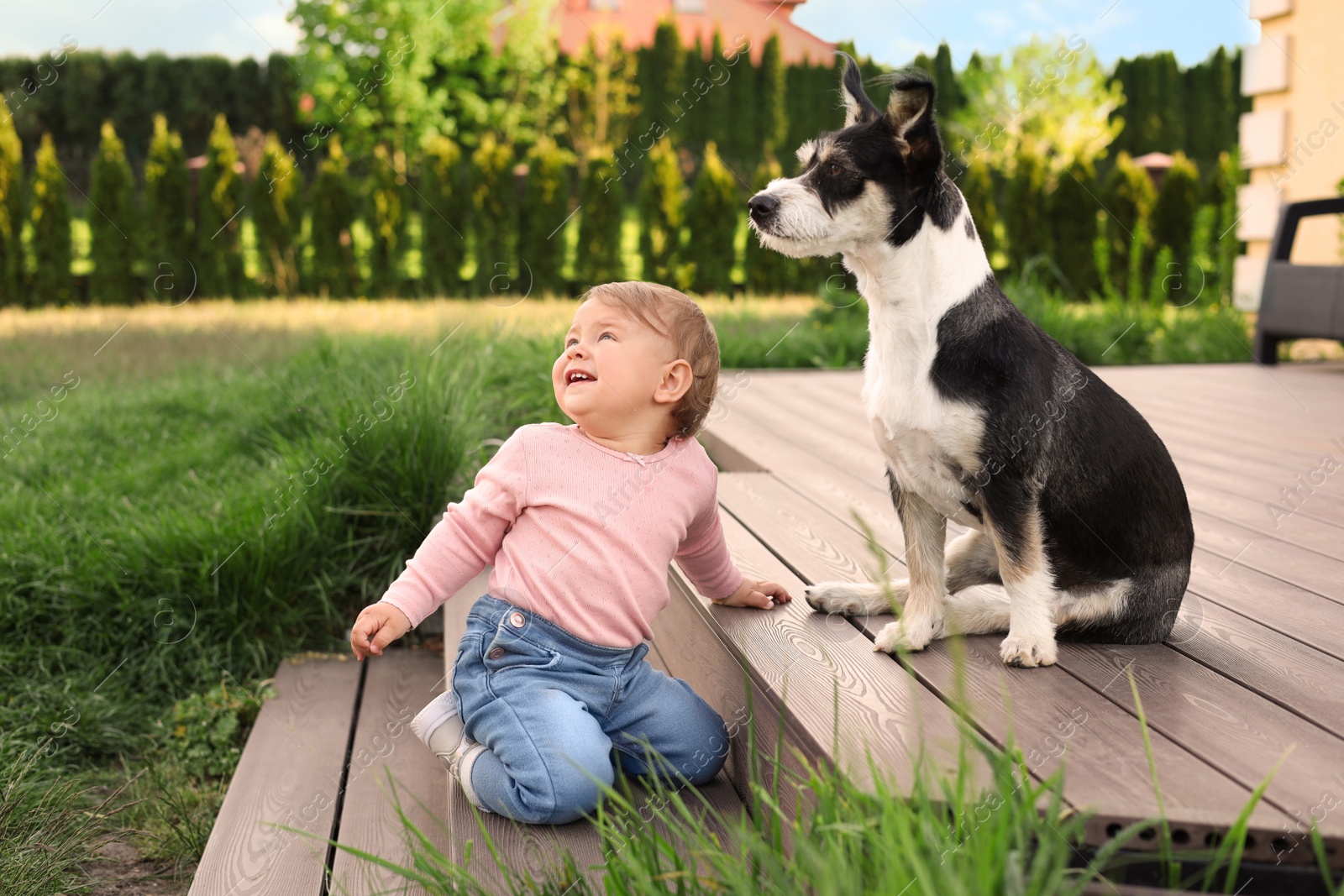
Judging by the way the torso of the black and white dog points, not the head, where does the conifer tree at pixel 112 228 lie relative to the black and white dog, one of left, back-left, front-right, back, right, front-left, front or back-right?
right

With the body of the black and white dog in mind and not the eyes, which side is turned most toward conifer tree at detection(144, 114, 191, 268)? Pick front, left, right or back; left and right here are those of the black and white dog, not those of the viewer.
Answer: right

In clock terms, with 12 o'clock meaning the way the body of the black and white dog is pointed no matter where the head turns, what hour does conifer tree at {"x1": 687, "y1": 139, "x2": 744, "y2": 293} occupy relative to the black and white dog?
The conifer tree is roughly at 4 o'clock from the black and white dog.

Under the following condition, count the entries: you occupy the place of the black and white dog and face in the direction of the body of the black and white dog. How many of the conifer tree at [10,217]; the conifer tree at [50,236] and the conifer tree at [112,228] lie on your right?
3

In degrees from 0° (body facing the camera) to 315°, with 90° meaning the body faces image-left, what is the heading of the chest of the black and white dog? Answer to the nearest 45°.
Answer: approximately 45°

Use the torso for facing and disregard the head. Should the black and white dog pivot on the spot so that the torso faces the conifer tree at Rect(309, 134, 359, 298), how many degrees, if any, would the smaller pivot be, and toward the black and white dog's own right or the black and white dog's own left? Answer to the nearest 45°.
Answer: approximately 90° to the black and white dog's own right

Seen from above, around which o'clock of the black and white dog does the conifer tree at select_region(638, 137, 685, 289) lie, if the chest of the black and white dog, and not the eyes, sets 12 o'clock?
The conifer tree is roughly at 4 o'clock from the black and white dog.

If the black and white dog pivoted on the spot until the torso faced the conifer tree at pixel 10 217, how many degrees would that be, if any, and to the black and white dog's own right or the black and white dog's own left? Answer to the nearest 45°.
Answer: approximately 90° to the black and white dog's own right

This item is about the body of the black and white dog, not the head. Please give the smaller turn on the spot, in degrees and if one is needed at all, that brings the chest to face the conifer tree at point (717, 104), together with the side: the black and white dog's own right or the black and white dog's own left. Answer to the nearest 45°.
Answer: approximately 135° to the black and white dog's own right
